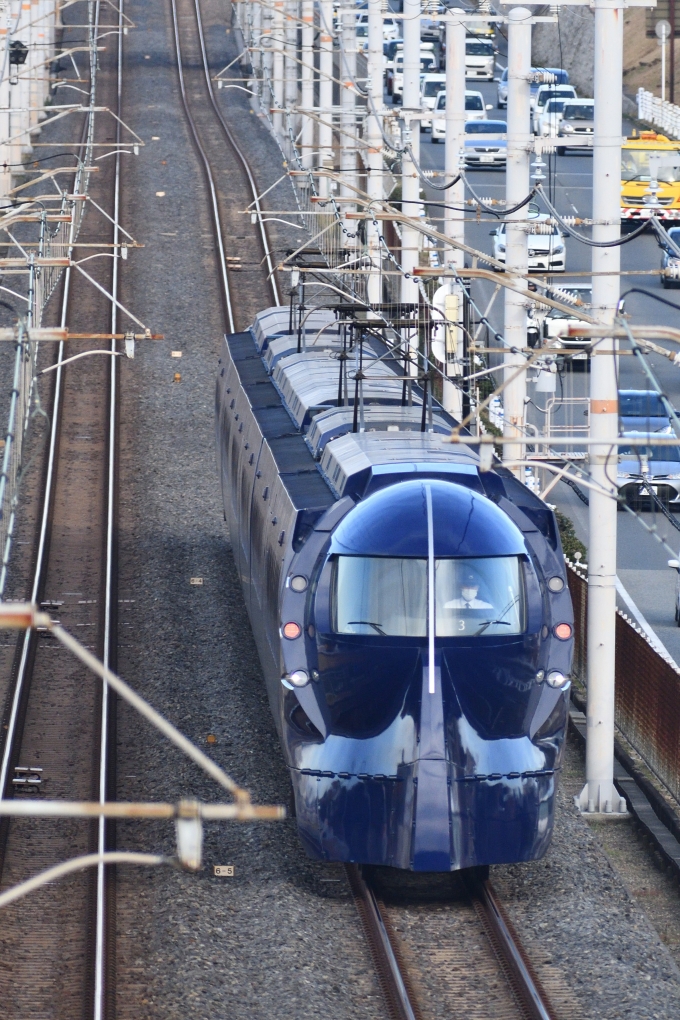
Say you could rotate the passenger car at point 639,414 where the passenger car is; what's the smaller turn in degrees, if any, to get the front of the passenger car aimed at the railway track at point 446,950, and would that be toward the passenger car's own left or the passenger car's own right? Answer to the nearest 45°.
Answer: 0° — it already faces it

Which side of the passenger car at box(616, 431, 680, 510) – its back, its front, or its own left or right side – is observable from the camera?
front

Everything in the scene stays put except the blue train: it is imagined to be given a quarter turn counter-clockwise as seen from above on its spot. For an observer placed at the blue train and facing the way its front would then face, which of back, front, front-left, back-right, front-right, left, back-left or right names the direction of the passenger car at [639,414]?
left

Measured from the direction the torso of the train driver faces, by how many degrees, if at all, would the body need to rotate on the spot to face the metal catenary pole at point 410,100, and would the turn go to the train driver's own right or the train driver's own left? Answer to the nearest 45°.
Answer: approximately 180°

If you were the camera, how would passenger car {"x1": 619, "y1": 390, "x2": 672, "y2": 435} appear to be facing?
facing the viewer
